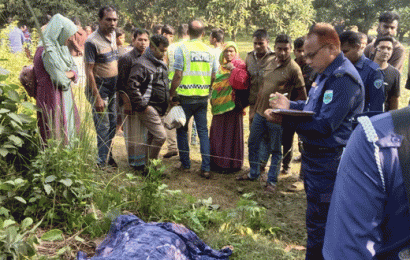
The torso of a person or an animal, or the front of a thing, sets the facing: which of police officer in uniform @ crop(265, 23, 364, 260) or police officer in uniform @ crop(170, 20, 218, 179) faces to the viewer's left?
police officer in uniform @ crop(265, 23, 364, 260)

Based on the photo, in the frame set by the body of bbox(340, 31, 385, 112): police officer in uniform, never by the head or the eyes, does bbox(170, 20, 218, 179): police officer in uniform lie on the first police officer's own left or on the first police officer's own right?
on the first police officer's own right

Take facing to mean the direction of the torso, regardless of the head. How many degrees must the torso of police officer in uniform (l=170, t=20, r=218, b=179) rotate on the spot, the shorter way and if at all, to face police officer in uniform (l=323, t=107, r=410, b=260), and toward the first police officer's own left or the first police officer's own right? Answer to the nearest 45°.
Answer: approximately 180°

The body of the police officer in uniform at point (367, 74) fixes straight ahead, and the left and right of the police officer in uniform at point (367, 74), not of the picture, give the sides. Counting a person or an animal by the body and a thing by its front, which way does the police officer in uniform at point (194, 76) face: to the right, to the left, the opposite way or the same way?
to the right

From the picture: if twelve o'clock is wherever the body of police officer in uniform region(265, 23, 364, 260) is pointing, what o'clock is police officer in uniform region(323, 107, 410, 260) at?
police officer in uniform region(323, 107, 410, 260) is roughly at 9 o'clock from police officer in uniform region(265, 23, 364, 260).

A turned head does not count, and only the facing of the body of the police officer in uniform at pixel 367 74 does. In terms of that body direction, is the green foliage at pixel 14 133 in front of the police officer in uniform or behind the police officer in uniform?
in front

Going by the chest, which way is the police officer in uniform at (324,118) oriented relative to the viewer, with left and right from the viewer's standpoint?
facing to the left of the viewer

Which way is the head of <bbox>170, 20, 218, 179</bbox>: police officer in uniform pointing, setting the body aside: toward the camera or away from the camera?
away from the camera

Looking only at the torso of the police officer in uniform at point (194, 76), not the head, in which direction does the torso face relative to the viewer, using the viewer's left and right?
facing away from the viewer

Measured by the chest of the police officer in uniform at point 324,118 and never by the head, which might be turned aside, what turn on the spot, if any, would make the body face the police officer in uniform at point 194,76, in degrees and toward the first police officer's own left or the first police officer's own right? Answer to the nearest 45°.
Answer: approximately 45° to the first police officer's own right

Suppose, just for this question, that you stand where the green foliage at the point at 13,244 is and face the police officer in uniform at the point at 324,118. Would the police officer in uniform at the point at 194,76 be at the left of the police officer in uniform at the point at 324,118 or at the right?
left

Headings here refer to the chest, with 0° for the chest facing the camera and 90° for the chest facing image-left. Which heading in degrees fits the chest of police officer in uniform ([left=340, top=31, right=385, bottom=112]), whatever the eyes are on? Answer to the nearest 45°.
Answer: approximately 45°

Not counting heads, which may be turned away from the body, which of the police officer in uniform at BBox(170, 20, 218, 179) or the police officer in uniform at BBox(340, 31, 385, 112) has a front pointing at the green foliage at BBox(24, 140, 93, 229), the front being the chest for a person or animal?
the police officer in uniform at BBox(340, 31, 385, 112)

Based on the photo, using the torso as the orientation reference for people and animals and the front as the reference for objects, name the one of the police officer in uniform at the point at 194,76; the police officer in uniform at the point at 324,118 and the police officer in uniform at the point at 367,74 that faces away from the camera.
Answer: the police officer in uniform at the point at 194,76

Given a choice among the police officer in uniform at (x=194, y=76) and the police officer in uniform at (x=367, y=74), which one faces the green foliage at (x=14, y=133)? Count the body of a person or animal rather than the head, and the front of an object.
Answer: the police officer in uniform at (x=367, y=74)
